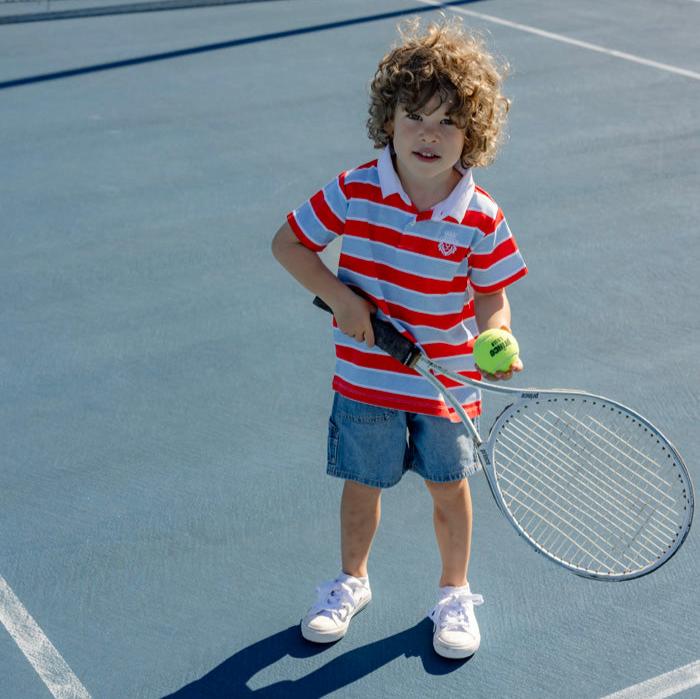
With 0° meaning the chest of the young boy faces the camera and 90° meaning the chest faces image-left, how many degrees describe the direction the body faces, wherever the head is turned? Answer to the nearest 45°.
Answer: approximately 0°
